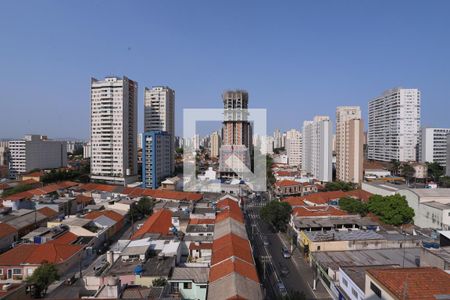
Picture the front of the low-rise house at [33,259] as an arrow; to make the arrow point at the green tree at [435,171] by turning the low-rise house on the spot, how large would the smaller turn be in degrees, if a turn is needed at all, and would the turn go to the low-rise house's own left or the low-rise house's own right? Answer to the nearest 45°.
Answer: approximately 90° to the low-rise house's own left

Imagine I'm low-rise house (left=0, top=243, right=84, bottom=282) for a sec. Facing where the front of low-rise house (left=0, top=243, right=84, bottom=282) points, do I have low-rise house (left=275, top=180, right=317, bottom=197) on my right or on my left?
on my left

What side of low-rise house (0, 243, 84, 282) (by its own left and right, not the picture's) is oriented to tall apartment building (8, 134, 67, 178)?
back

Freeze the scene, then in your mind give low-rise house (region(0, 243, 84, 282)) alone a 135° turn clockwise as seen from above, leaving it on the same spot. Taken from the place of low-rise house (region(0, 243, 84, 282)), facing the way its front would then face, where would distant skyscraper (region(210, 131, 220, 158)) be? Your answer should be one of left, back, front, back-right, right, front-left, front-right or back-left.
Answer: right

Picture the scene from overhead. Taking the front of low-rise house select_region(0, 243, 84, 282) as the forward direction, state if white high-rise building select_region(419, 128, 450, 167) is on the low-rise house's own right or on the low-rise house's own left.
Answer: on the low-rise house's own left

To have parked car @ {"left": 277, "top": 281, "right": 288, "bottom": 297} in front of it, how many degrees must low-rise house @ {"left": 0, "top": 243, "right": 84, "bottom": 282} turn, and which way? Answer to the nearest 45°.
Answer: approximately 45° to its left

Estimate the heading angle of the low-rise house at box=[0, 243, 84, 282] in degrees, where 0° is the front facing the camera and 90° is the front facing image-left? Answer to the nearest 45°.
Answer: approximately 0°

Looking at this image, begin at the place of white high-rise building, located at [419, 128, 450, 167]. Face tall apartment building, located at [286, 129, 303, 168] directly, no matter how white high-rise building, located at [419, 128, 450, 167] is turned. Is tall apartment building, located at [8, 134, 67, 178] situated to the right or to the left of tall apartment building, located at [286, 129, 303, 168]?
left

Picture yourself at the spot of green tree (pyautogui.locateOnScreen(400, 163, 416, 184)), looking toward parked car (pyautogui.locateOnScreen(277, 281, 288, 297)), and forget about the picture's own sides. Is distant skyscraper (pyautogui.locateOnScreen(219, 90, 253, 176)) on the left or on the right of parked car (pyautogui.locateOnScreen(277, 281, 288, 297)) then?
right

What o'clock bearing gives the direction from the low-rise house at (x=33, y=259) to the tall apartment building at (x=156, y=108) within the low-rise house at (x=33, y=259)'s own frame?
The tall apartment building is roughly at 7 o'clock from the low-rise house.

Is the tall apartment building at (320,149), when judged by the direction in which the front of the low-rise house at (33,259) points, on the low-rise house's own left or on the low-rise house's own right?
on the low-rise house's own left

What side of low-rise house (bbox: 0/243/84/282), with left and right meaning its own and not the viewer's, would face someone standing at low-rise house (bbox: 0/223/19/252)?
back
